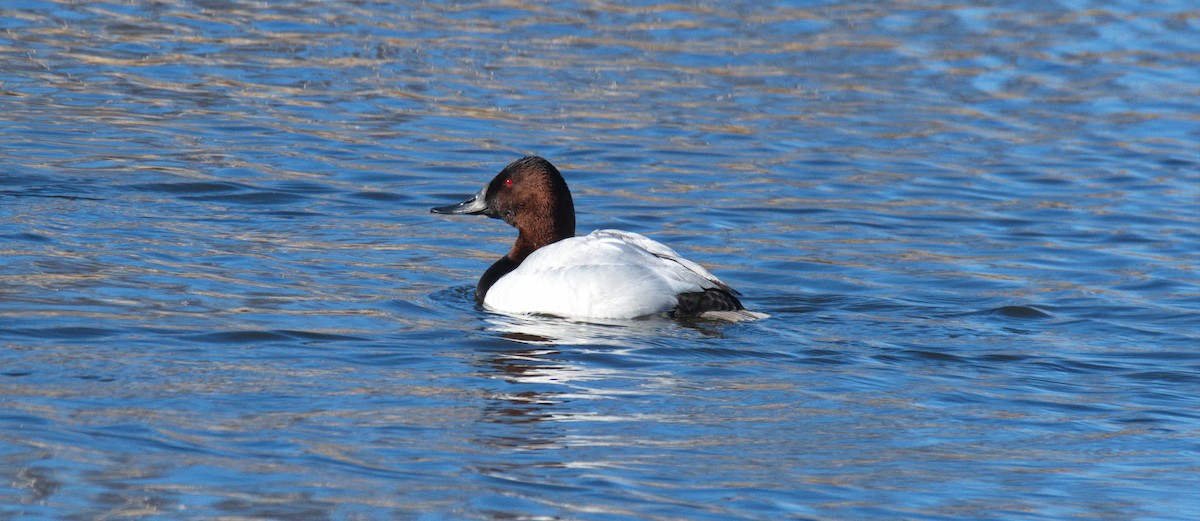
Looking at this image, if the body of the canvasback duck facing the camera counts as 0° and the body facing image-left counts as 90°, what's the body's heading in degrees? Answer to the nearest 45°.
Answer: approximately 90°
